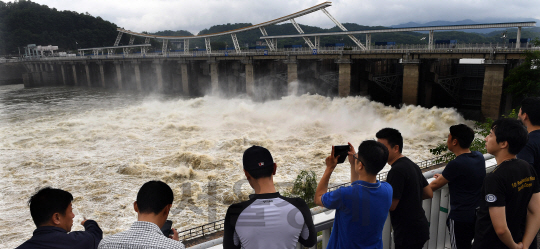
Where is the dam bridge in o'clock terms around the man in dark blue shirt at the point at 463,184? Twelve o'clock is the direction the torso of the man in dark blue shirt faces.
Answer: The dam bridge is roughly at 1 o'clock from the man in dark blue shirt.

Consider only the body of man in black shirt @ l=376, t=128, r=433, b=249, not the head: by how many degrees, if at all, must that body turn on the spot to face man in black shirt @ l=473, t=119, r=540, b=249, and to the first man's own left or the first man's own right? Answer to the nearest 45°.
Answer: approximately 135° to the first man's own right

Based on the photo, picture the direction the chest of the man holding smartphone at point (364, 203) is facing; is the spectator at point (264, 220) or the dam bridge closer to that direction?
the dam bridge

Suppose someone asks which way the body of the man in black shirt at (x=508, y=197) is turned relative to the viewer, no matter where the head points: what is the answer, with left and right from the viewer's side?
facing away from the viewer and to the left of the viewer

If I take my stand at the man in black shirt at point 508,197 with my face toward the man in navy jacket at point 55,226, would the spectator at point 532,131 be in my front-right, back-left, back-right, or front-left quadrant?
back-right

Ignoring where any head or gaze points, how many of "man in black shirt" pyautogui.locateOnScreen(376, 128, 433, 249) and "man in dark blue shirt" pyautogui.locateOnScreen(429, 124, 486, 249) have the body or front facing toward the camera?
0

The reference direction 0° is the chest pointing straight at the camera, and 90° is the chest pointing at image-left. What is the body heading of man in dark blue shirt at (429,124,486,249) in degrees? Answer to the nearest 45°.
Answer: approximately 135°

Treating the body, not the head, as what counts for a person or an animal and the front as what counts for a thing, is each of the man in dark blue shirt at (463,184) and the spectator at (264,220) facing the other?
no

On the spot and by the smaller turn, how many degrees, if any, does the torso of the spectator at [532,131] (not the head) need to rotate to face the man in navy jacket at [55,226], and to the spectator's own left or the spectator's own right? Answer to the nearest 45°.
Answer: approximately 90° to the spectator's own left

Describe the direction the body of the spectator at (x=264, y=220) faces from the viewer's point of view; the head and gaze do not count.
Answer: away from the camera

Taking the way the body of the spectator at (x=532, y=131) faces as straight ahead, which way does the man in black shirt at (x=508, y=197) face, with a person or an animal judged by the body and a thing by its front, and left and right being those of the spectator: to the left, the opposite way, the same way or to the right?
the same way

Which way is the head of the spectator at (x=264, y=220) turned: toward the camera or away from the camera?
away from the camera

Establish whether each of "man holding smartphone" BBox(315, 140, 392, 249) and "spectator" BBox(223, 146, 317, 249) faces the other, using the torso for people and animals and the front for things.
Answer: no

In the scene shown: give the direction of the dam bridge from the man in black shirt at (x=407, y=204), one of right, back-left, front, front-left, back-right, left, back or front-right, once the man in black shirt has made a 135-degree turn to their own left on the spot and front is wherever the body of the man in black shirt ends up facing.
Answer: back

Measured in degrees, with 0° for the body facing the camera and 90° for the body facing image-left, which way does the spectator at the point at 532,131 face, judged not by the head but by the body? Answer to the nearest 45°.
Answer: approximately 135°

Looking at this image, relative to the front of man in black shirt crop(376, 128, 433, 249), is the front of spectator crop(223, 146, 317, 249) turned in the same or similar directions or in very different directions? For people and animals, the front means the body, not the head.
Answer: same or similar directions

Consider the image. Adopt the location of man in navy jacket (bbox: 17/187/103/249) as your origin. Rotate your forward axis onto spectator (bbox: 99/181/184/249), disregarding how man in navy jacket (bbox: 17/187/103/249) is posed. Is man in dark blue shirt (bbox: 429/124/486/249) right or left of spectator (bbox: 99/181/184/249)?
left

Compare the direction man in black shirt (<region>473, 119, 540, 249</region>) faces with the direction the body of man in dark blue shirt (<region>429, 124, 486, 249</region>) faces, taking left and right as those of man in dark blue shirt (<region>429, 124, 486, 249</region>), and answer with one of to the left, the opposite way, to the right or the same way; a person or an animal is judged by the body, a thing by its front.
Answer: the same way

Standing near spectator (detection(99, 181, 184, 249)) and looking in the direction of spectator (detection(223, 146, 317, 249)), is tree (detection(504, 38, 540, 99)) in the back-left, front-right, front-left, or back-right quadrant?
front-left
